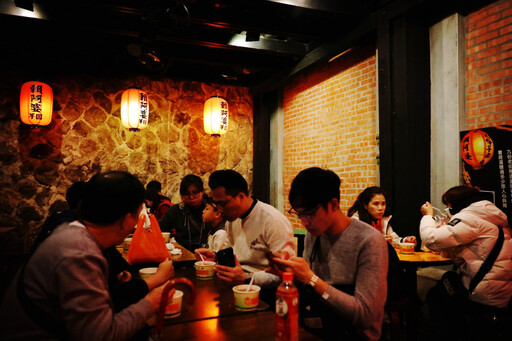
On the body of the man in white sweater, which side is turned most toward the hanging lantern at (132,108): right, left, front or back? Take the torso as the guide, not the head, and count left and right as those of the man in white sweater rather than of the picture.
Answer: right

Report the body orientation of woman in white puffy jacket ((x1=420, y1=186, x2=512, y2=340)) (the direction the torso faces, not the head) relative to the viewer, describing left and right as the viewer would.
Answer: facing to the left of the viewer

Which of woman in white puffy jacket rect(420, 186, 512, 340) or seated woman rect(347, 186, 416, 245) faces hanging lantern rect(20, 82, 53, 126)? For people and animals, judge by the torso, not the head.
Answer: the woman in white puffy jacket

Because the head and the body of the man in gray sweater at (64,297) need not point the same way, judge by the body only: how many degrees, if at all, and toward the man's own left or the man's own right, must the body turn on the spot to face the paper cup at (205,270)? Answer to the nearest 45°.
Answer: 0° — they already face it

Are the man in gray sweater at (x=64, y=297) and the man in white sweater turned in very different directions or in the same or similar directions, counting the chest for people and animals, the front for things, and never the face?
very different directions

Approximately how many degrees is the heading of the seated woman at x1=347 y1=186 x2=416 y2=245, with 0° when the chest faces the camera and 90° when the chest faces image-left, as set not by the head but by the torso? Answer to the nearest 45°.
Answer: approximately 315°

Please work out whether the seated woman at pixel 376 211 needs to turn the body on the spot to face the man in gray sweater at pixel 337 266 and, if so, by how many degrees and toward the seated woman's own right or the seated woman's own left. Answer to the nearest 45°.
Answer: approximately 45° to the seated woman's own right
